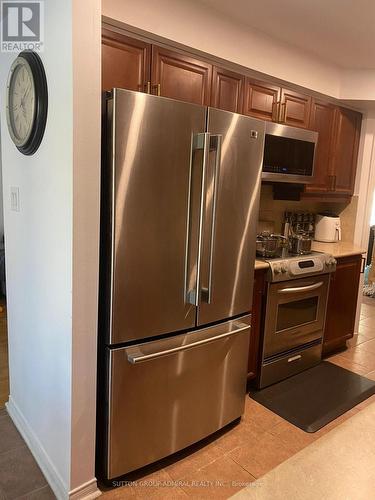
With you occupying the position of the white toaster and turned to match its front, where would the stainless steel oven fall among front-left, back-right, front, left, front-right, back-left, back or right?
front-right

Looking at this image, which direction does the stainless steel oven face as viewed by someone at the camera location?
facing the viewer and to the right of the viewer

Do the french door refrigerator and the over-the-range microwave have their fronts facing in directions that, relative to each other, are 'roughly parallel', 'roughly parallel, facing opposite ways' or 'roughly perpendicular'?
roughly parallel

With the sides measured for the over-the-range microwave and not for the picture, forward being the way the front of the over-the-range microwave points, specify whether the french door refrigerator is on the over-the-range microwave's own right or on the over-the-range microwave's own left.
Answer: on the over-the-range microwave's own right

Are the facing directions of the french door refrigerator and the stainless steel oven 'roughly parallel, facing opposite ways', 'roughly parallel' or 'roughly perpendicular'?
roughly parallel

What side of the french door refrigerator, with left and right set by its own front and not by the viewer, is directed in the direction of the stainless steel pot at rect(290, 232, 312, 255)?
left
